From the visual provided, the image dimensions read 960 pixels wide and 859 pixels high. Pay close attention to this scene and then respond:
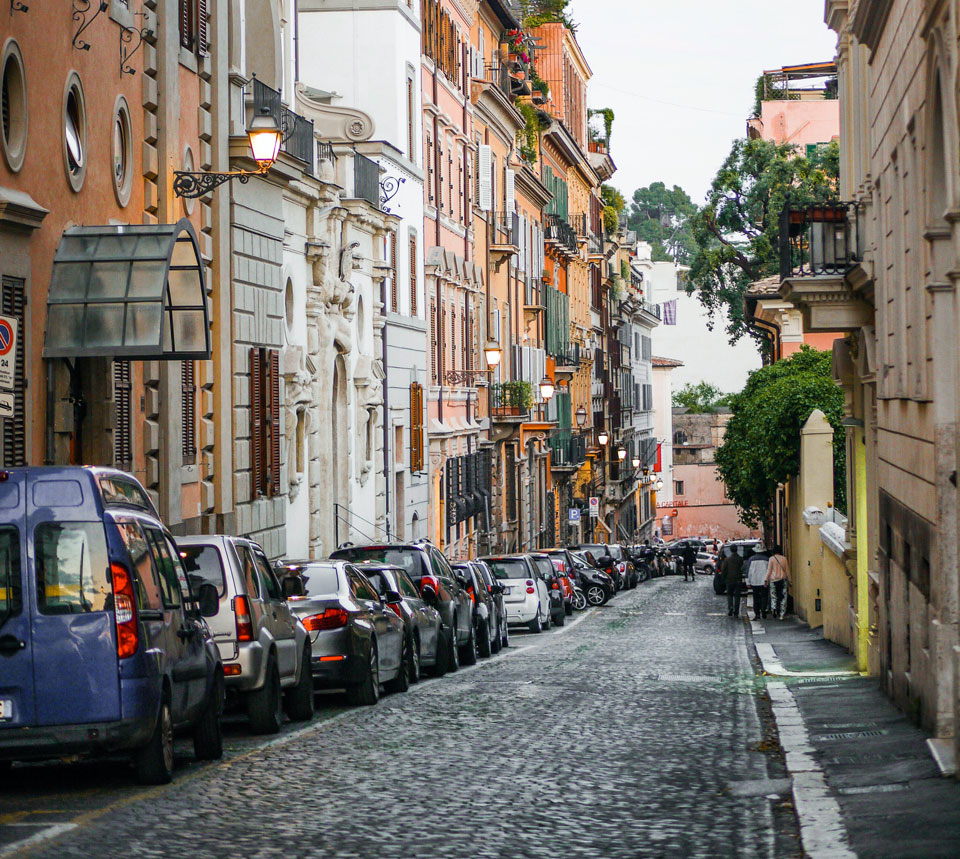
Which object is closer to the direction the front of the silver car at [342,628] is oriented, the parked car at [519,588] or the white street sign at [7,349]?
the parked car

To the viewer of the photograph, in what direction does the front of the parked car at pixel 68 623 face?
facing away from the viewer and to the right of the viewer

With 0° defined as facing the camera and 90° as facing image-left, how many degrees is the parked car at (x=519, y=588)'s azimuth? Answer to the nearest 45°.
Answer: approximately 180°

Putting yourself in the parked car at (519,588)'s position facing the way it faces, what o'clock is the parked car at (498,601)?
the parked car at (498,601) is roughly at 6 o'clock from the parked car at (519,588).

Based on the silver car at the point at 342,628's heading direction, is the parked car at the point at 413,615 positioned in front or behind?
in front

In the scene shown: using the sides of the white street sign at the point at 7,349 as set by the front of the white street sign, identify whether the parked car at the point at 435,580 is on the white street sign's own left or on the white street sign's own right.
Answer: on the white street sign's own left

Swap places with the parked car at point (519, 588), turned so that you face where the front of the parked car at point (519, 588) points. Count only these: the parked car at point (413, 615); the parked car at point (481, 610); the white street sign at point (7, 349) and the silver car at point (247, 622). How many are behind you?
4

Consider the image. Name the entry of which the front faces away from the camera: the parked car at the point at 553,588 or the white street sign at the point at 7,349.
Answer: the parked car

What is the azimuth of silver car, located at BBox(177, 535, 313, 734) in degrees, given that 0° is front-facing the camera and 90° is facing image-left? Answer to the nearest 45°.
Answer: approximately 225°

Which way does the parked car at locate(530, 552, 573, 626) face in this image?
away from the camera
